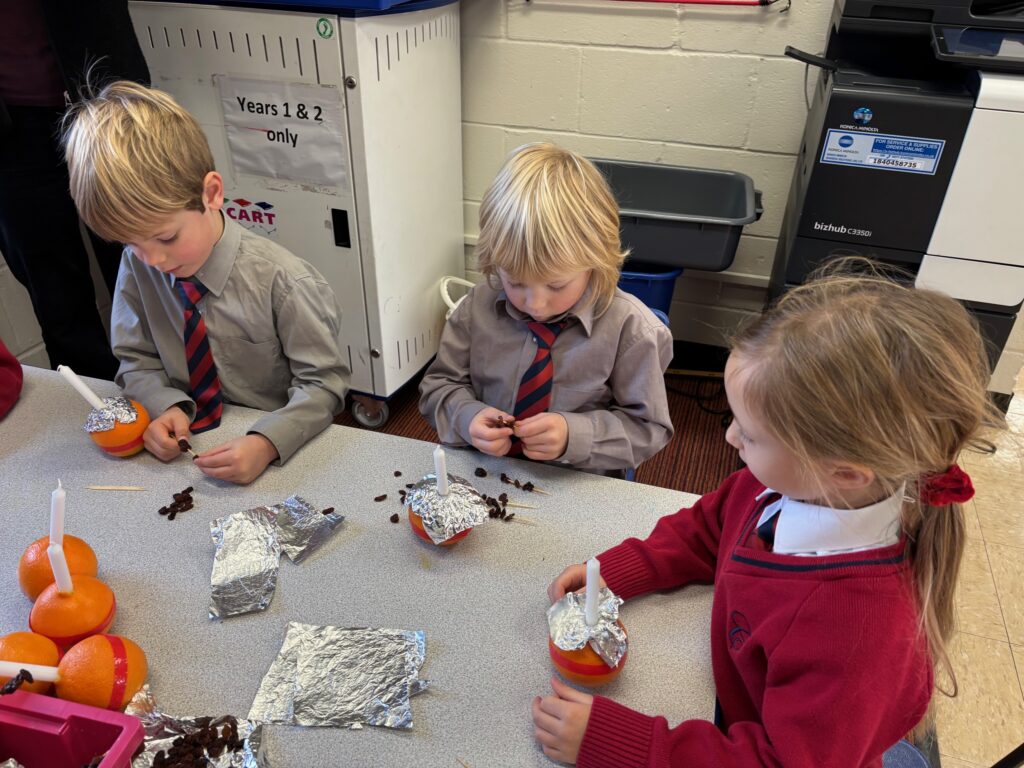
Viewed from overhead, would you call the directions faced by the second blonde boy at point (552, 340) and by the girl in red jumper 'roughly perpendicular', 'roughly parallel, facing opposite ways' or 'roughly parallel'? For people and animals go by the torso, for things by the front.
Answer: roughly perpendicular

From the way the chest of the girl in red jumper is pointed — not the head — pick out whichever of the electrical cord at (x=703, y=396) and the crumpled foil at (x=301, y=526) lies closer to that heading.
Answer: the crumpled foil

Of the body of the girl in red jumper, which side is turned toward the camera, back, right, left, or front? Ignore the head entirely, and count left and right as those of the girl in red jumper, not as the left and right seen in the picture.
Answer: left

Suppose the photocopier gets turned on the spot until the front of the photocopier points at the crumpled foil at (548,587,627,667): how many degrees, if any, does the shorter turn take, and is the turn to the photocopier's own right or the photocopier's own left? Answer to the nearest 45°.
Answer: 0° — it already faces it

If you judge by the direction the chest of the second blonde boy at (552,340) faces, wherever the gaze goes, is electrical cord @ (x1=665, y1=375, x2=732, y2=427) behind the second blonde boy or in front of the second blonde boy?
behind

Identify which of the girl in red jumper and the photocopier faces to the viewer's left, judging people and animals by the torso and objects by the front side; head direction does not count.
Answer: the girl in red jumper
